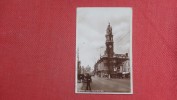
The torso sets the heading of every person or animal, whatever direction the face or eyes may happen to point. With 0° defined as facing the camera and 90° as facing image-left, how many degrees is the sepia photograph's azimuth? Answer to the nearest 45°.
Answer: approximately 0°
